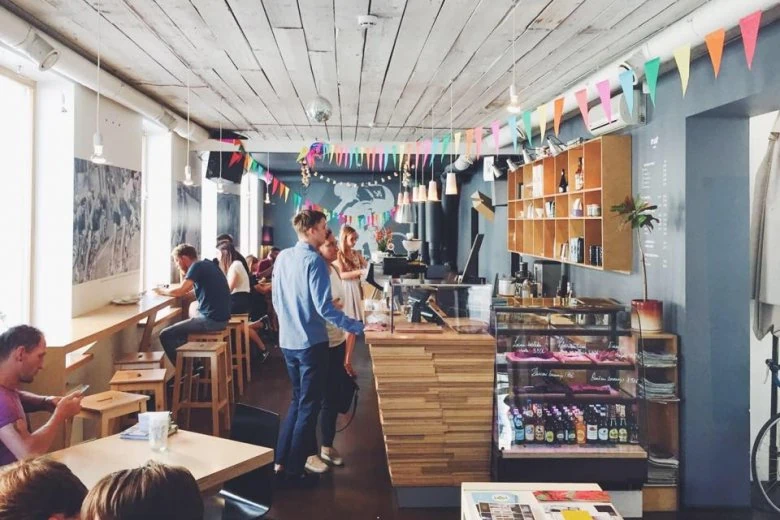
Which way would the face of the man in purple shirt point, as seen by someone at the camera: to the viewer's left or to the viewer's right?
to the viewer's right

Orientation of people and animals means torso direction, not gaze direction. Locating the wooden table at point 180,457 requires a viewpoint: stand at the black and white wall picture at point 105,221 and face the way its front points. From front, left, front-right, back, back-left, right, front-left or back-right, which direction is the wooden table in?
front-right

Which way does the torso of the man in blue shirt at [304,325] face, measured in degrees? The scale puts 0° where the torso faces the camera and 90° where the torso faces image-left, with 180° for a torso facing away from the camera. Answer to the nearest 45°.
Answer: approximately 225°

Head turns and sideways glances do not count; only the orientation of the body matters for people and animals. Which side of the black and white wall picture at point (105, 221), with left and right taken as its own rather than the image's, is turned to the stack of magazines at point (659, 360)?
front

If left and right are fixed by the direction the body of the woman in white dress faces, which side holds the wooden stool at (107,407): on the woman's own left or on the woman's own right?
on the woman's own right

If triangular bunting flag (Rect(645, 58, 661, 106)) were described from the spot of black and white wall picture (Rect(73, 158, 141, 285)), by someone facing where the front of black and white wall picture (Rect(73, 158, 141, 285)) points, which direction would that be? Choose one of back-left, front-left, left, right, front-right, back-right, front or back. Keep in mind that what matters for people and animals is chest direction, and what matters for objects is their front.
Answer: front

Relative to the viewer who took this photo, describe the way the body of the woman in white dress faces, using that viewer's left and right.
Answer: facing the viewer and to the right of the viewer

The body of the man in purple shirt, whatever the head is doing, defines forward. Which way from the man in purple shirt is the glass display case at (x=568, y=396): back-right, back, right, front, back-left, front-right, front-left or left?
front

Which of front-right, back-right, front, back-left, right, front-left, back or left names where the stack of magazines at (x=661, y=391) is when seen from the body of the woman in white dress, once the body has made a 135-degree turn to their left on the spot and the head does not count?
back-right
